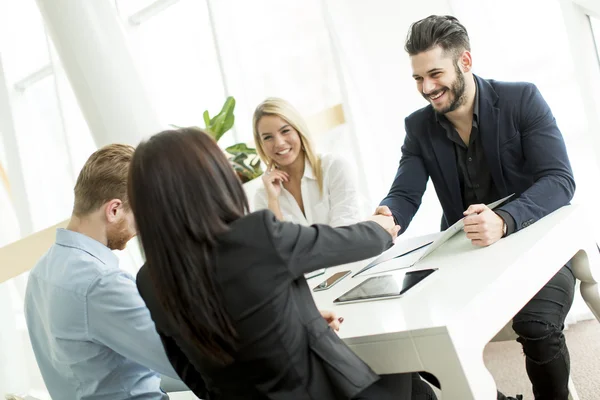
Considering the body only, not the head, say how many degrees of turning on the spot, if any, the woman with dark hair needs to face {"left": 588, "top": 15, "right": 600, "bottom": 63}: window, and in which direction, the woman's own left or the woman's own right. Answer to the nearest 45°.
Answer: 0° — they already face it

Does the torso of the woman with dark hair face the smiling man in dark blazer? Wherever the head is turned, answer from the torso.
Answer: yes

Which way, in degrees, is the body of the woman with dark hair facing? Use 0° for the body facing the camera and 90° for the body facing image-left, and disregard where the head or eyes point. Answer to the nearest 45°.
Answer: approximately 225°

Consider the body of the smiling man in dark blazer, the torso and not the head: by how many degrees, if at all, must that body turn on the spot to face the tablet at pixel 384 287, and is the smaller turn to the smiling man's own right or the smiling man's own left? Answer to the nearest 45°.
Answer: approximately 45° to the smiling man's own left

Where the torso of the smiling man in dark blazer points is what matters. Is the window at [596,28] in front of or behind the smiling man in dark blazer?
behind

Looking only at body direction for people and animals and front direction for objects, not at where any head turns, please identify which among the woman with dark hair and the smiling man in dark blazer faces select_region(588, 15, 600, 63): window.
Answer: the woman with dark hair

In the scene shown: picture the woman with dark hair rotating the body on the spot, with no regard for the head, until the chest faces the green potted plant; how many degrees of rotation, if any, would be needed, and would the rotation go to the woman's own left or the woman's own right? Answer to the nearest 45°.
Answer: approximately 45° to the woman's own left

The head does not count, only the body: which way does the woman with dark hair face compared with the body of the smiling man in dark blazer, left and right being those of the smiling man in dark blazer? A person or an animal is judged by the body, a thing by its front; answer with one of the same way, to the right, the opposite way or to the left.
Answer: the opposite way

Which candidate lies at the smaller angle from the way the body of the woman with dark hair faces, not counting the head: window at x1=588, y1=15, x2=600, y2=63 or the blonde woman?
the window
